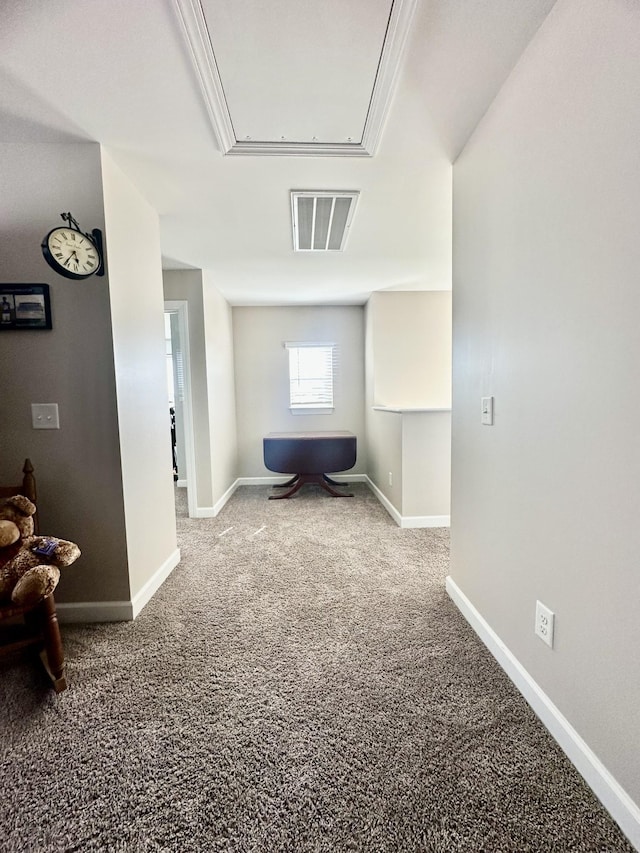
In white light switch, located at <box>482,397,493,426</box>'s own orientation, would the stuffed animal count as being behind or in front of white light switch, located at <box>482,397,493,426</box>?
in front

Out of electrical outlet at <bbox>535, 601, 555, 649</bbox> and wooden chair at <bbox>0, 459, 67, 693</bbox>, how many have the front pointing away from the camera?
0

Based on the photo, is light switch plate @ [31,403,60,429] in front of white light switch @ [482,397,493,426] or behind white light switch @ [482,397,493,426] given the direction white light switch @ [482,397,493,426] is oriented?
in front

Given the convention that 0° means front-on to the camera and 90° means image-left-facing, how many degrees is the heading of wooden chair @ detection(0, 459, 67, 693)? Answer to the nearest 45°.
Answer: approximately 315°

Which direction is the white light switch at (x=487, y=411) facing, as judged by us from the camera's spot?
facing the viewer and to the left of the viewer

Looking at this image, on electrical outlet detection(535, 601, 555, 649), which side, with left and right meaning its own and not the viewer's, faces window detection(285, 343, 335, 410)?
right

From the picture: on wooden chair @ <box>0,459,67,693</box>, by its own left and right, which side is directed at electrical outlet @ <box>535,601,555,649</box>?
front

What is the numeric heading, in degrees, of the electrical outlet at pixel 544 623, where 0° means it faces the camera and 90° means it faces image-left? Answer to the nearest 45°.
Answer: approximately 45°

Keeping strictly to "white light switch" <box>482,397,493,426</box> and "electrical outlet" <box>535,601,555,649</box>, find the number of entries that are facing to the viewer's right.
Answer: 0

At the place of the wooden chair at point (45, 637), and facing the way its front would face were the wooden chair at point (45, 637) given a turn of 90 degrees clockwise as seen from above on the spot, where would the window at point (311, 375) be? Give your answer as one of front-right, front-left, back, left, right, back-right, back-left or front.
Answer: back
